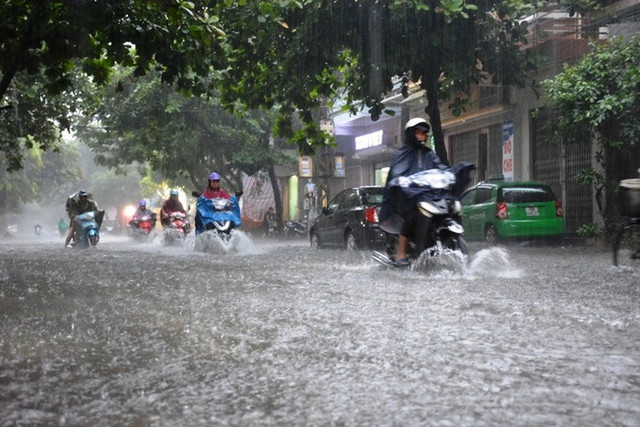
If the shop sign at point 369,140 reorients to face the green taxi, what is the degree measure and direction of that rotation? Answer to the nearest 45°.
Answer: approximately 45° to its left

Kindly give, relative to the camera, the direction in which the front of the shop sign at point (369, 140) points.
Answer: facing the viewer and to the left of the viewer

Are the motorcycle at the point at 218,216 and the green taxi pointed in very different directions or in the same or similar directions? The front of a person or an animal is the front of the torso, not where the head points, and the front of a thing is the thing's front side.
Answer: very different directions

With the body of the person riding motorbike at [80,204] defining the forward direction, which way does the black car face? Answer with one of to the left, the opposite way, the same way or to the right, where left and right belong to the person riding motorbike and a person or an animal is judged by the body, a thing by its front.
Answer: the opposite way

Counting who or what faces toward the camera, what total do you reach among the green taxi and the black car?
0

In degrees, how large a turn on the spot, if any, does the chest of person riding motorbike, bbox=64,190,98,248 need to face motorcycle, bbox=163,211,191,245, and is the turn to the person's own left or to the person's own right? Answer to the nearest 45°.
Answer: approximately 45° to the person's own left

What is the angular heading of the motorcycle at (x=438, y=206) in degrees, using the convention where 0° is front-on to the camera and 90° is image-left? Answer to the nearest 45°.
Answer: approximately 315°

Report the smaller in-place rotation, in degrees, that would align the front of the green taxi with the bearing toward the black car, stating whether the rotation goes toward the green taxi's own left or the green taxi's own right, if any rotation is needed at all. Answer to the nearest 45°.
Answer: approximately 90° to the green taxi's own left

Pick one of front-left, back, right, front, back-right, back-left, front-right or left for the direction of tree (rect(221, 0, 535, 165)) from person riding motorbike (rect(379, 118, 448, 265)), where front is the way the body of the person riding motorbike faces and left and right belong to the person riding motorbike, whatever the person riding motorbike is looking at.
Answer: back-left

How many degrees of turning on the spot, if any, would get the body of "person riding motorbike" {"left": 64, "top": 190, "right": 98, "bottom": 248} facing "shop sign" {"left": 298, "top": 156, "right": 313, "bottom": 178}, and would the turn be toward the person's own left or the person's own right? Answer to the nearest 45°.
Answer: approximately 90° to the person's own left

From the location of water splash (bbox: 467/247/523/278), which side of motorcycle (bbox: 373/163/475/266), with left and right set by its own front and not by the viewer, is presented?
left

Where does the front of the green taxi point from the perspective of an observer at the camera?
facing away from the viewer and to the left of the viewer
